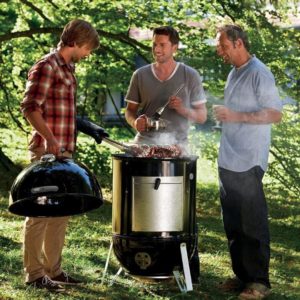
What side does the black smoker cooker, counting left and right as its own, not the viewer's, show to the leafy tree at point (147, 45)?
back

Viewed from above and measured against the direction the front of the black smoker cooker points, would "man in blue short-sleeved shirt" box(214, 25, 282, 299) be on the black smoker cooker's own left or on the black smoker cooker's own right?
on the black smoker cooker's own left

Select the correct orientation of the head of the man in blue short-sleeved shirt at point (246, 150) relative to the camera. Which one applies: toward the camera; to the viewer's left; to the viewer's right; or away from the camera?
to the viewer's left

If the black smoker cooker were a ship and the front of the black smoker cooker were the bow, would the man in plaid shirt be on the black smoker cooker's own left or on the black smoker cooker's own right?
on the black smoker cooker's own right

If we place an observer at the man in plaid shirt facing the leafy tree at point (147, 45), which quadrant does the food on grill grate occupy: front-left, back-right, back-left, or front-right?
front-right

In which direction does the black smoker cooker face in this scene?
toward the camera

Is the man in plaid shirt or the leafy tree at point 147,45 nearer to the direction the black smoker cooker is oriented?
the man in plaid shirt
